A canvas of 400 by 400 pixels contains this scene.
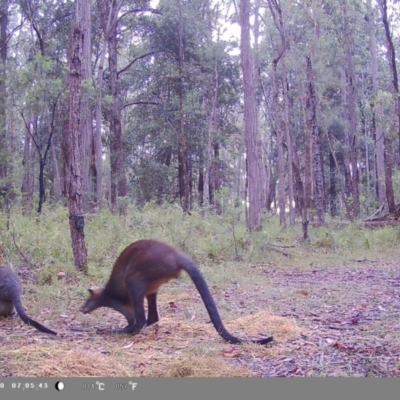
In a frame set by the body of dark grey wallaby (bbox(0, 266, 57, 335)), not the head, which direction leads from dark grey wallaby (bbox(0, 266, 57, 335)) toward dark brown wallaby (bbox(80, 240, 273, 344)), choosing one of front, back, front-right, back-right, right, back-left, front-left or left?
back-left

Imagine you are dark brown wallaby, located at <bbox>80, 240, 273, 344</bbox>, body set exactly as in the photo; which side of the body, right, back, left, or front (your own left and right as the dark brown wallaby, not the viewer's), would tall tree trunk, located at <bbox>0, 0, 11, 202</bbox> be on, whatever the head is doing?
right

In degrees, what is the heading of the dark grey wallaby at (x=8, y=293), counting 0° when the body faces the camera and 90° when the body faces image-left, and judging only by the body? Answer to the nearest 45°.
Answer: approximately 90°

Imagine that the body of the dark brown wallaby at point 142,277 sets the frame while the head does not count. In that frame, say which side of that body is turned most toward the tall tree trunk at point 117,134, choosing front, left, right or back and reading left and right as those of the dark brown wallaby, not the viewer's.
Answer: right

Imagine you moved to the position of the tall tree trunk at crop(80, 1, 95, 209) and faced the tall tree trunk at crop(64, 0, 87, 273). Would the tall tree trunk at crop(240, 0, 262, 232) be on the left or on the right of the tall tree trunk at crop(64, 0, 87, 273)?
left

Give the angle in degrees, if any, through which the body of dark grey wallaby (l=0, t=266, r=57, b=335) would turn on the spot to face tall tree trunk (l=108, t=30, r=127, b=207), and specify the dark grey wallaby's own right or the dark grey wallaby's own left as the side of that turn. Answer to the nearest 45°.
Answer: approximately 90° to the dark grey wallaby's own right

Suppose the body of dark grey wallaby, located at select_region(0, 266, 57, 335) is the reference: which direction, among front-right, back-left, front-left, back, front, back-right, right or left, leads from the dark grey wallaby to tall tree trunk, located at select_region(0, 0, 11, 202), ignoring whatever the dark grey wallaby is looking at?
right

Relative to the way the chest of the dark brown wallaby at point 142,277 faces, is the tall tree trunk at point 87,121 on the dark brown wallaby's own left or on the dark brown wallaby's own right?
on the dark brown wallaby's own right

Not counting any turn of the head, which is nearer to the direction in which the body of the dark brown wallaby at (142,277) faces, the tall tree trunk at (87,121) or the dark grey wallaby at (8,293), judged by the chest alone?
the dark grey wallaby

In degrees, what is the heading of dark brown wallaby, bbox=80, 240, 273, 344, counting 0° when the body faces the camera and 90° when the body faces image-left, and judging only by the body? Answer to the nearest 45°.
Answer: approximately 90°

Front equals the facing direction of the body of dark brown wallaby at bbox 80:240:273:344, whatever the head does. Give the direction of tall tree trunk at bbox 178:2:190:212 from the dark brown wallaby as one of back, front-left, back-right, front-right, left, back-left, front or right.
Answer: right

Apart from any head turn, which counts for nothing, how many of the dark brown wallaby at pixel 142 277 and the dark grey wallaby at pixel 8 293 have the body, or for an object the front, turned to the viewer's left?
2
